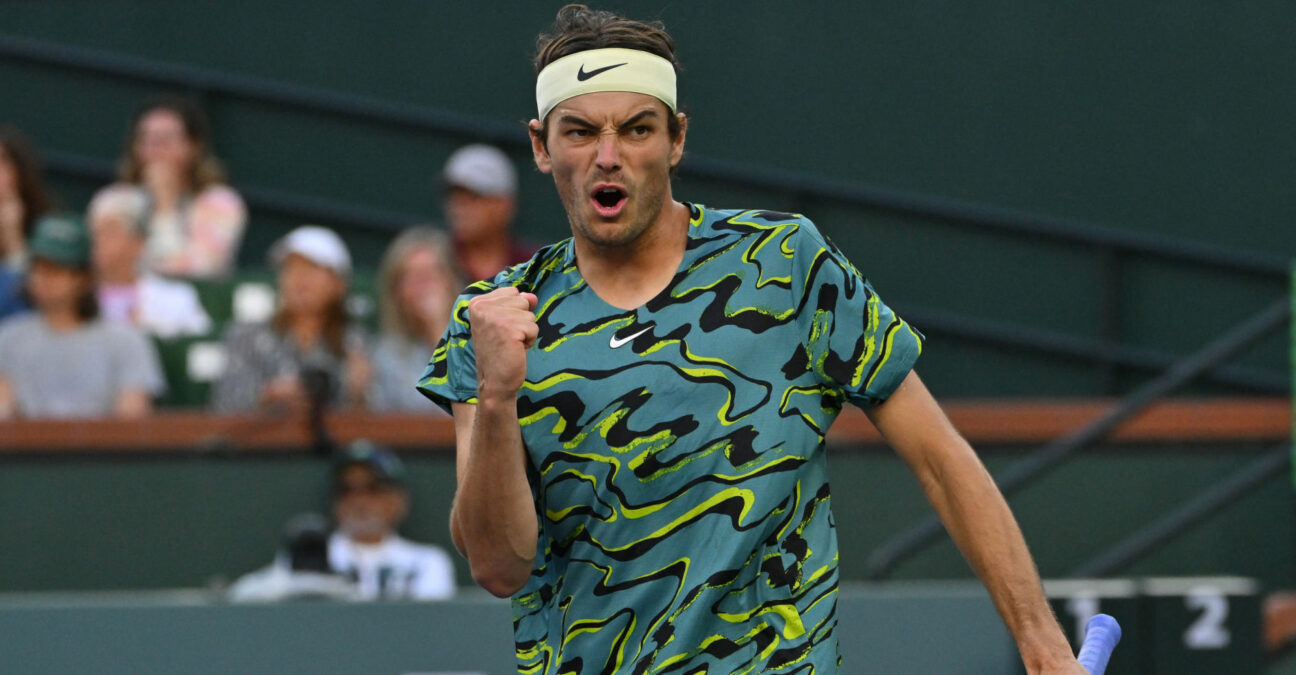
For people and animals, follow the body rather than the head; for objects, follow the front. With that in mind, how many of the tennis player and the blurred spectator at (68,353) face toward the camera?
2

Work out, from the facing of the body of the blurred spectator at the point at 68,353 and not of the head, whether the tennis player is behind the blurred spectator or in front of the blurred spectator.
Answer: in front

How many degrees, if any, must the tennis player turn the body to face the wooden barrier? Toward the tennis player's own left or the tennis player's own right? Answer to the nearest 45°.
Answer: approximately 180°

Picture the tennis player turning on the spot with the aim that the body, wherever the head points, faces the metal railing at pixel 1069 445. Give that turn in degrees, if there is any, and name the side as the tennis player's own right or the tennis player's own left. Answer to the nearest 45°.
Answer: approximately 180°

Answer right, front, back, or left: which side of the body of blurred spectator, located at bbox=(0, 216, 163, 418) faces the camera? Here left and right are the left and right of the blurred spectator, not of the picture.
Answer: front

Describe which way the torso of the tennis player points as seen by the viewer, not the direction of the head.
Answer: toward the camera

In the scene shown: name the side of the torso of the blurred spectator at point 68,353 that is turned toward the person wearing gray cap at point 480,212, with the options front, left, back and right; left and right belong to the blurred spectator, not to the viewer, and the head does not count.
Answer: left
